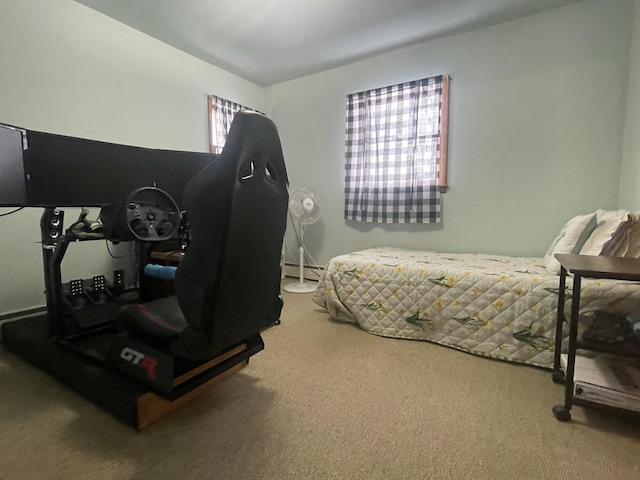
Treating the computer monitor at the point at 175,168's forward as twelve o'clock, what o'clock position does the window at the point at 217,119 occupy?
The window is roughly at 7 o'clock from the computer monitor.

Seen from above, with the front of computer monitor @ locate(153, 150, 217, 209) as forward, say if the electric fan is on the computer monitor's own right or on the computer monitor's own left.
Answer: on the computer monitor's own left

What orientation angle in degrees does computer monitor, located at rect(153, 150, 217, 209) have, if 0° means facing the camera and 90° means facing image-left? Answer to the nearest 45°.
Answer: approximately 0°

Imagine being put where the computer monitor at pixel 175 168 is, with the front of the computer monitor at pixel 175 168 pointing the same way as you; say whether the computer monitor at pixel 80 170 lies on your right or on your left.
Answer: on your right
